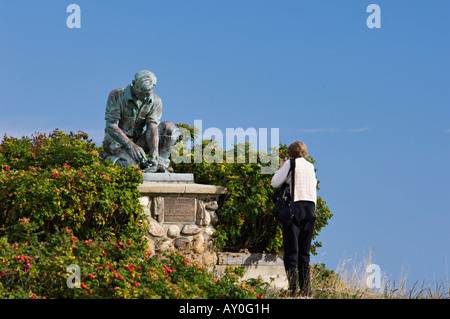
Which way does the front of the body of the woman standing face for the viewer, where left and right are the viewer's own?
facing away from the viewer and to the left of the viewer

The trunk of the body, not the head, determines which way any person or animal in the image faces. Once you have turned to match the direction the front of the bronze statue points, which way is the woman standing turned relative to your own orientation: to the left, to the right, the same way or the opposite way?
the opposite way

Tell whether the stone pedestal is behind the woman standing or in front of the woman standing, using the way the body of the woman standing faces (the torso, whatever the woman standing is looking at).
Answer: in front

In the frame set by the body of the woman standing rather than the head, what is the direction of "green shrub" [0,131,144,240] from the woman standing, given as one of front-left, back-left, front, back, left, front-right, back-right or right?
front-left

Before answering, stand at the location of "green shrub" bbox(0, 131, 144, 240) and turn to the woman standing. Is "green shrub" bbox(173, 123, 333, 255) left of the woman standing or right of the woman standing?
left

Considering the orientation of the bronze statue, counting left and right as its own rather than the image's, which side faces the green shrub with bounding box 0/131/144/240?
right

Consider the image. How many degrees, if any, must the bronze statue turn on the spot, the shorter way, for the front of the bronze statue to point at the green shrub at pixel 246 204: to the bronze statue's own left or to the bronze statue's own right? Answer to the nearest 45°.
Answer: approximately 45° to the bronze statue's own left
